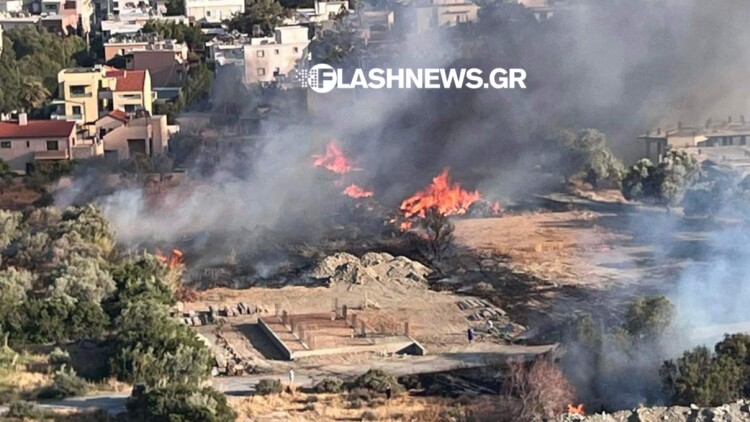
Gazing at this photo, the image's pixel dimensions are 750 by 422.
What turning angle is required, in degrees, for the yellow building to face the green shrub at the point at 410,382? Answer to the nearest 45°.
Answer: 0° — it already faces it

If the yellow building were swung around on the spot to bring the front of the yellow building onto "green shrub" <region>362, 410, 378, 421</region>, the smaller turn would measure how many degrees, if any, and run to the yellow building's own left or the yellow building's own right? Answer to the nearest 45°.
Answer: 0° — it already faces it

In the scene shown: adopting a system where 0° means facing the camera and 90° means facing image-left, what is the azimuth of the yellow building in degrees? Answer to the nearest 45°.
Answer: approximately 0°

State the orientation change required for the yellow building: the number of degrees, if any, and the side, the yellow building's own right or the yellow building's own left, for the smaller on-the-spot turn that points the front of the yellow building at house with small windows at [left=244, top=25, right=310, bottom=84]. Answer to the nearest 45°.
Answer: approximately 135° to the yellow building's own left

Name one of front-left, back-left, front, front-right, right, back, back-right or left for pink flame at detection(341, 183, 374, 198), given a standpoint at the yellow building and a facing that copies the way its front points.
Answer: front-left

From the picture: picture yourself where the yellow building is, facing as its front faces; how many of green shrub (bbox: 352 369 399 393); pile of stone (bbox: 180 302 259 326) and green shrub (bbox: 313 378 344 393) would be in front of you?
3

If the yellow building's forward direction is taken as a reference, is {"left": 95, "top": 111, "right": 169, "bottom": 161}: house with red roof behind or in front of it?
in front

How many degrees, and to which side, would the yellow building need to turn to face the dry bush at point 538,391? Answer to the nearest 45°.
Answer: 0° — it already faces it

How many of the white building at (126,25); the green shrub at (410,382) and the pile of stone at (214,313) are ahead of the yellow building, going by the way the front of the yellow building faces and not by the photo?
2

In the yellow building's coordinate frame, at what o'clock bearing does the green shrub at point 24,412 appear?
The green shrub is roughly at 12 o'clock from the yellow building.

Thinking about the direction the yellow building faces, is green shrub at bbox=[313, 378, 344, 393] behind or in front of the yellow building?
in front

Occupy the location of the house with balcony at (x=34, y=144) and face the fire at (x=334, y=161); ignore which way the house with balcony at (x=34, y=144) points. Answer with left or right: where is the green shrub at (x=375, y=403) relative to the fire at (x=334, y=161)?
right

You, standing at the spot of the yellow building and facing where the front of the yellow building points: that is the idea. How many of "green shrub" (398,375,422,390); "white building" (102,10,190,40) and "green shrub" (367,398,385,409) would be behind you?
1
